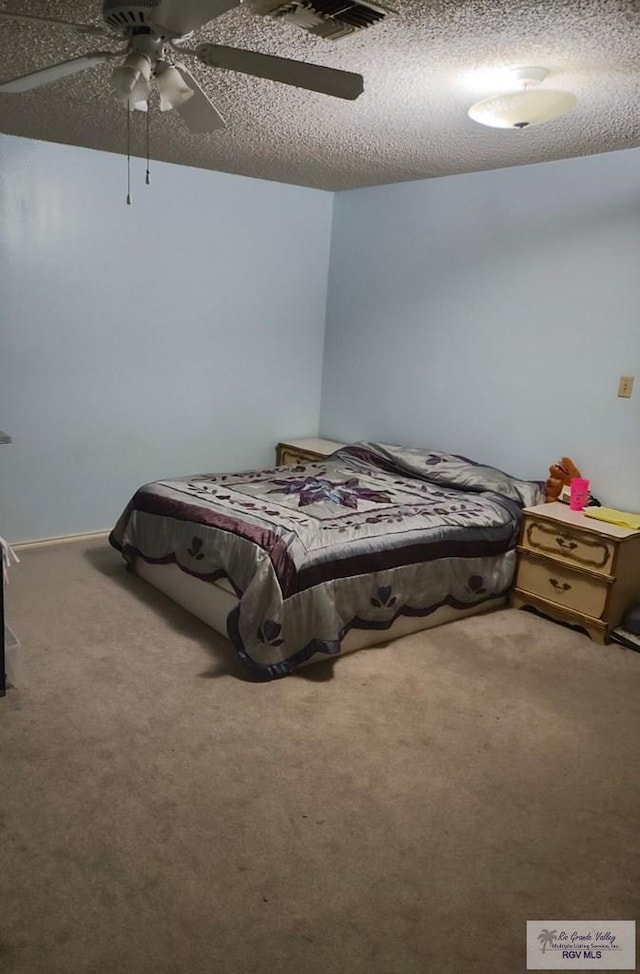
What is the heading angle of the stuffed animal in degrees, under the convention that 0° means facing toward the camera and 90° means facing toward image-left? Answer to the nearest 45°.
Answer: approximately 45°

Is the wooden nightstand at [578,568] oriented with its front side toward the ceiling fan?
yes

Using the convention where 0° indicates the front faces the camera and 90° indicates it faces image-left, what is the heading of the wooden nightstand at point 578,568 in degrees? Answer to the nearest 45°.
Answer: approximately 45°

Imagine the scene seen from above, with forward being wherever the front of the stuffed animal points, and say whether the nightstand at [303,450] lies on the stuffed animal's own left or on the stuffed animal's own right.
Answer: on the stuffed animal's own right
